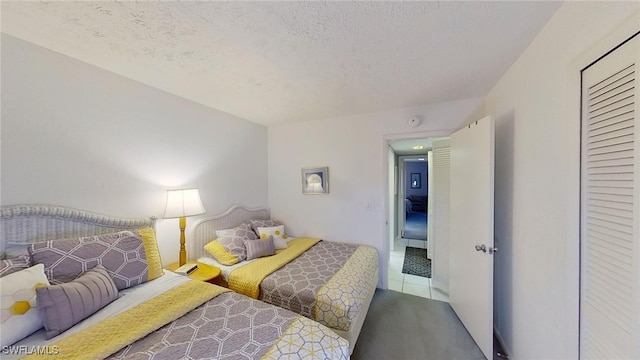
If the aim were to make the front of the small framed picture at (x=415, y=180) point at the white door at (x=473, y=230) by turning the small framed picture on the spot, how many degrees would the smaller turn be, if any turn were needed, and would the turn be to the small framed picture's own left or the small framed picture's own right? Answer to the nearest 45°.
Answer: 0° — it already faces it

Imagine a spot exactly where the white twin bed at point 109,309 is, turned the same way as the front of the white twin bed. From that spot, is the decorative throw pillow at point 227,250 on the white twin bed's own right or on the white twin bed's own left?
on the white twin bed's own left

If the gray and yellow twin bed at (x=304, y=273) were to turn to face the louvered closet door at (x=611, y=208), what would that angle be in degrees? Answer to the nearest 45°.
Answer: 0° — it already faces it

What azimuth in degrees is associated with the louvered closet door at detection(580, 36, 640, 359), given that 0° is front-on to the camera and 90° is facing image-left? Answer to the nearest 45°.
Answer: approximately 45°

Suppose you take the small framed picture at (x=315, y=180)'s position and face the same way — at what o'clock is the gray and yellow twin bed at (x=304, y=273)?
The gray and yellow twin bed is roughly at 12 o'clock from the small framed picture.

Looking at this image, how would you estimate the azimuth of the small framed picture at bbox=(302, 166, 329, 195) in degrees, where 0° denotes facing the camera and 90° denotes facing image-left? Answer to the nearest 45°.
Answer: approximately 0°

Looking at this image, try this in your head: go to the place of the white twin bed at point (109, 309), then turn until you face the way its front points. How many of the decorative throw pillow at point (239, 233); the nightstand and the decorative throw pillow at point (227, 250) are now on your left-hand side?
3

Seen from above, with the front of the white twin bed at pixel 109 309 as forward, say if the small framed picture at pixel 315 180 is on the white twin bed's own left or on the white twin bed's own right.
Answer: on the white twin bed's own left

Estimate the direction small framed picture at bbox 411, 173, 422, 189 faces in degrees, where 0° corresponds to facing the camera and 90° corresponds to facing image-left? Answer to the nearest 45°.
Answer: approximately 0°

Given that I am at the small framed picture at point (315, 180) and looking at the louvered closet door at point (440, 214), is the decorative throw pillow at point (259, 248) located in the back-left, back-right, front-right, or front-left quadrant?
back-right

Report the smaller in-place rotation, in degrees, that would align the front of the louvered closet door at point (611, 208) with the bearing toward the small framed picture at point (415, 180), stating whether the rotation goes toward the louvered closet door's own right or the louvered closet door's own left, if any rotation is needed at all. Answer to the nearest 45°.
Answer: approximately 90° to the louvered closet door's own right

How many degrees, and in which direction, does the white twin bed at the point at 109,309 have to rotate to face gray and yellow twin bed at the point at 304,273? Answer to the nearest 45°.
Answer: approximately 45° to its left

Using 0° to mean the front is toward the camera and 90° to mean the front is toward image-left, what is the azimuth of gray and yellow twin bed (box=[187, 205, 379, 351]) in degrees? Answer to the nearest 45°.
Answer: approximately 315°

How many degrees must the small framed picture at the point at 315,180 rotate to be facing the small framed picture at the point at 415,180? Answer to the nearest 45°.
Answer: approximately 135° to its left

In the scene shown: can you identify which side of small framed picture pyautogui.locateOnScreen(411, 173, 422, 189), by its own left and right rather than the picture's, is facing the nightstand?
front

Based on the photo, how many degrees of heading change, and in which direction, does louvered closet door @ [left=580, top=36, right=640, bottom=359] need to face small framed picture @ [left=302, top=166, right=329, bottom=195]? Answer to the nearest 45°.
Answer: approximately 45° to its right

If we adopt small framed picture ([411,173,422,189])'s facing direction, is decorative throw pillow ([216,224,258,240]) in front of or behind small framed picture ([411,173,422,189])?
in front

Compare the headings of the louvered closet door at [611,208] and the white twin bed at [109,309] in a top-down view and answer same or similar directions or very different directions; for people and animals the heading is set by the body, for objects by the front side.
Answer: very different directions
